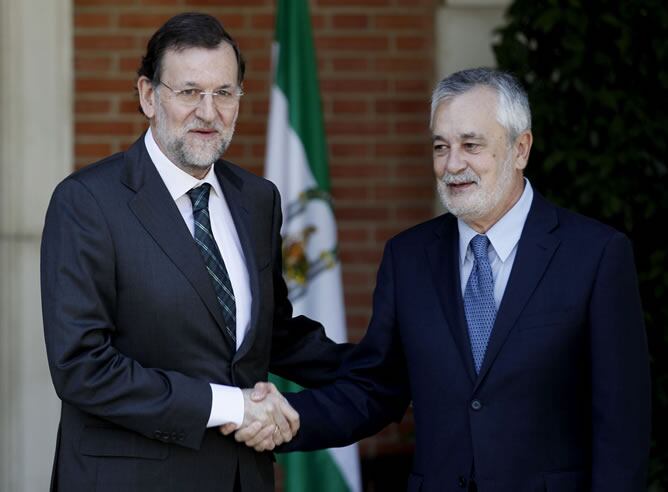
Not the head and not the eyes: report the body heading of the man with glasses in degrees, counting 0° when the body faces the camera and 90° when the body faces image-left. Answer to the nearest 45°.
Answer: approximately 315°

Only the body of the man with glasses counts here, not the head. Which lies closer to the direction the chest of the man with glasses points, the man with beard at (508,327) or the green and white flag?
the man with beard

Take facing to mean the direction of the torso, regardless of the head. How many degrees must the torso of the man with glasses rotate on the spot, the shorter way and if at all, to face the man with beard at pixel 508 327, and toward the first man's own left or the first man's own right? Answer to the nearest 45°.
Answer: approximately 45° to the first man's own left

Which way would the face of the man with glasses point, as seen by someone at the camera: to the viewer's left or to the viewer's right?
to the viewer's right

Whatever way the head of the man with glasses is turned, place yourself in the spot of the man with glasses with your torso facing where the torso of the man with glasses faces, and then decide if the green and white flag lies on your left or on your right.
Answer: on your left
